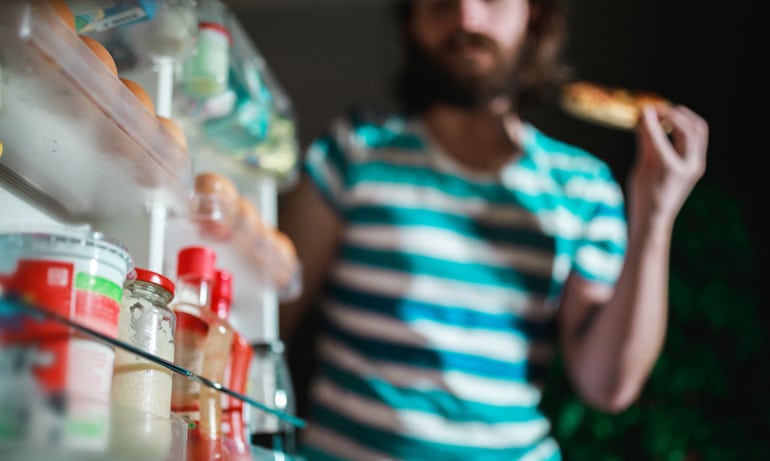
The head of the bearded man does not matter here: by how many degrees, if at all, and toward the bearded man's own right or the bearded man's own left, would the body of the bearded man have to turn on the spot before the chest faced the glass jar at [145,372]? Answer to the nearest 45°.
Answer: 0° — they already face it

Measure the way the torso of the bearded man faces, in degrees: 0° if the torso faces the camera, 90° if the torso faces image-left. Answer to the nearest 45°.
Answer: approximately 0°

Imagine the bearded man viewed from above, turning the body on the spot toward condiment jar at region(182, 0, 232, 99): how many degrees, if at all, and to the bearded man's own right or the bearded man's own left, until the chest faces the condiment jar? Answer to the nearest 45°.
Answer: approximately 45° to the bearded man's own right
